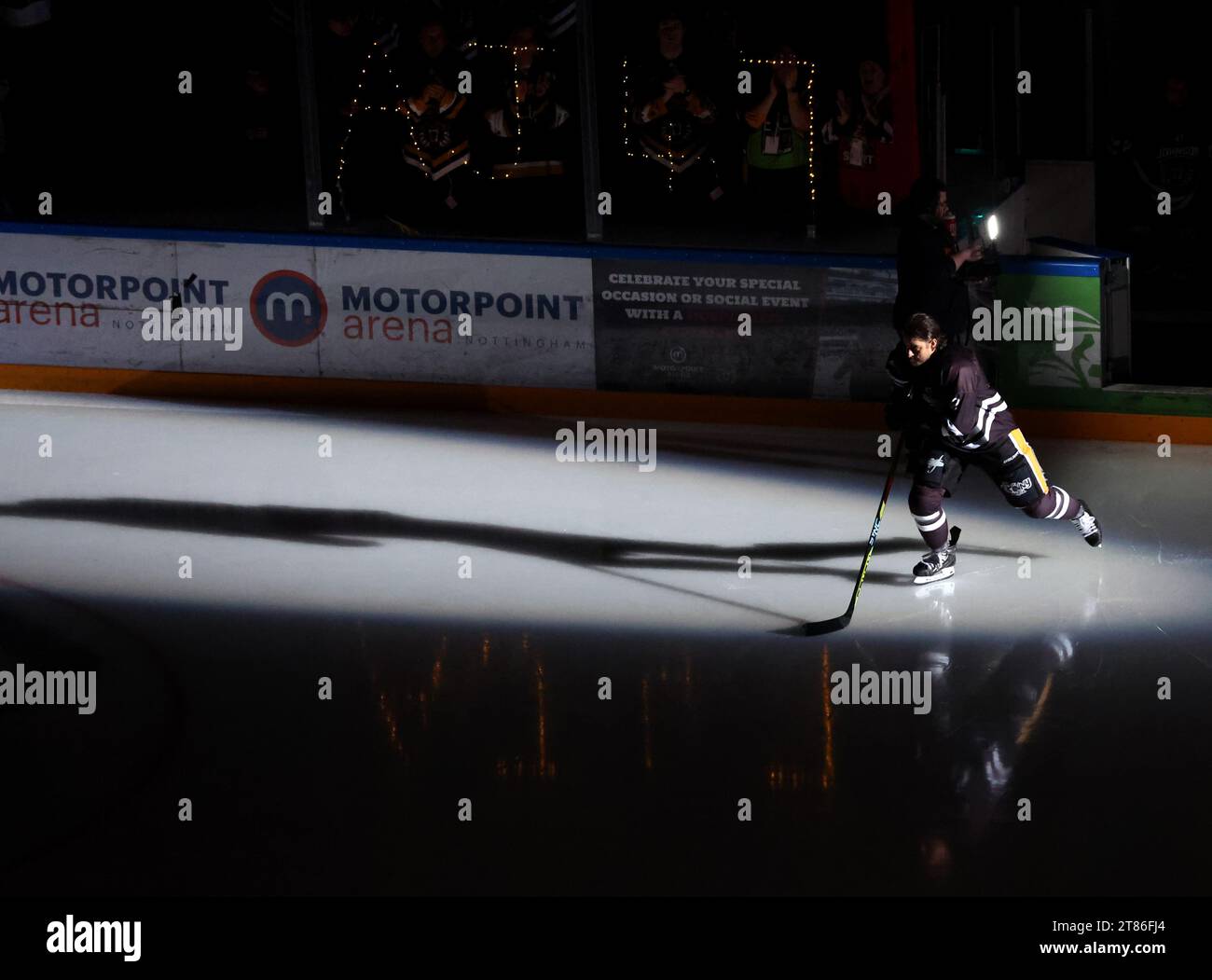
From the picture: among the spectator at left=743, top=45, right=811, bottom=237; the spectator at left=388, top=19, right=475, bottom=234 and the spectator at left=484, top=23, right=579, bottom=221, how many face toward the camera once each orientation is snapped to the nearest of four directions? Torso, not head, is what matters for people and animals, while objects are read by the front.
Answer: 3

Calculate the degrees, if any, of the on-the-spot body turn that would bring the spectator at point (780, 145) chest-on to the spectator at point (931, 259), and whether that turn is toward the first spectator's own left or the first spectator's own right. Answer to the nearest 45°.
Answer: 0° — they already face them

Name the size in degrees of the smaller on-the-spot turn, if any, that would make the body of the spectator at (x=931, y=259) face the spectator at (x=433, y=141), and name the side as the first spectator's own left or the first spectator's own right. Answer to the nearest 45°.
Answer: approximately 135° to the first spectator's own left

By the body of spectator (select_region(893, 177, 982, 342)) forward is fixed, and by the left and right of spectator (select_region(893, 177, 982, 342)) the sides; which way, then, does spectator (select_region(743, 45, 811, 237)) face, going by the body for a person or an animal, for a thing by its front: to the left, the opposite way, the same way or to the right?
to the right

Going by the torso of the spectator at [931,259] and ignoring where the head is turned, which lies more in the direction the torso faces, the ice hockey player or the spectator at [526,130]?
the ice hockey player

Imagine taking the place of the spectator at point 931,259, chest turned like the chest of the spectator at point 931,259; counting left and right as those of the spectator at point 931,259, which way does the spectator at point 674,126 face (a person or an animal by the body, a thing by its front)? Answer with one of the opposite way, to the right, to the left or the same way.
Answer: to the right

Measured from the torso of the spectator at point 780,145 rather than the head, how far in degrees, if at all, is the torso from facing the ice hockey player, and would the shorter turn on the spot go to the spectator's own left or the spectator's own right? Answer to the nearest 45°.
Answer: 0° — they already face them

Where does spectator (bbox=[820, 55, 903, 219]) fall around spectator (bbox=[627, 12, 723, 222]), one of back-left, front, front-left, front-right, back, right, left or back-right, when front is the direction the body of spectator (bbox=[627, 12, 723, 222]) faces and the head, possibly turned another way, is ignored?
left

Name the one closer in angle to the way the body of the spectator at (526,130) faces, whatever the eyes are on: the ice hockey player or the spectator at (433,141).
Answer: the ice hockey player
